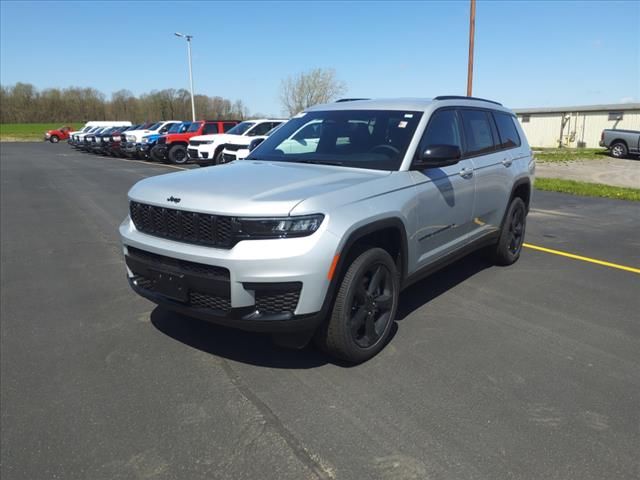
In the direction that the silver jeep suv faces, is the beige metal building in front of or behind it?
behind

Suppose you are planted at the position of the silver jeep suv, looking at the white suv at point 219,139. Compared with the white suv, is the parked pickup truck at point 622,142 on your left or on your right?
right

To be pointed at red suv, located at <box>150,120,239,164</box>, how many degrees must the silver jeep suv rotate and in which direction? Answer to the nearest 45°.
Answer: approximately 135° to its right

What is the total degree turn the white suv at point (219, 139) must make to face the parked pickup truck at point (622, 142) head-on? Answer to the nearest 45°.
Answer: approximately 135° to its left

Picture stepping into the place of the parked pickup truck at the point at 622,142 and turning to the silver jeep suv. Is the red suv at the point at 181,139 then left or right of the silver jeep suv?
right

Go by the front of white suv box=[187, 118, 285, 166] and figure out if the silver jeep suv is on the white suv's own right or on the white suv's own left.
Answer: on the white suv's own left

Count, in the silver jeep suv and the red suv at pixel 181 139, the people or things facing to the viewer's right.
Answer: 0
